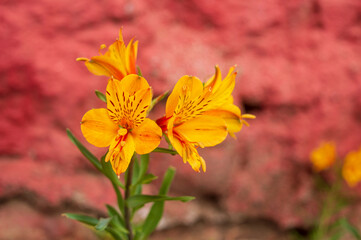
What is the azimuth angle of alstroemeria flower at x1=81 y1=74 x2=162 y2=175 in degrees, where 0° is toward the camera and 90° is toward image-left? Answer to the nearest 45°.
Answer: approximately 0°

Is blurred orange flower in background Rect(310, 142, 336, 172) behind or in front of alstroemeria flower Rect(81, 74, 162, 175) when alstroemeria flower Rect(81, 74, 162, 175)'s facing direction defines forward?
behind
